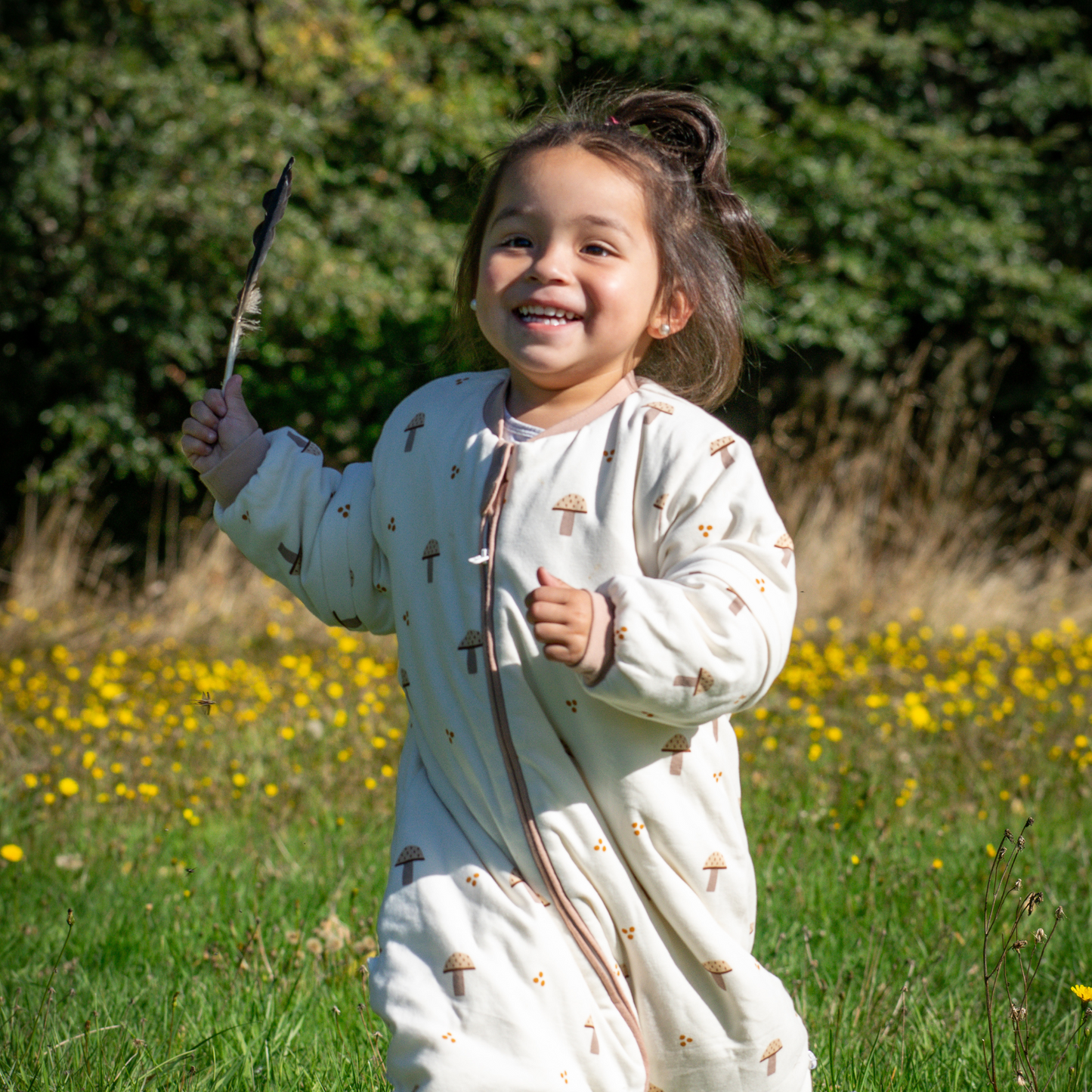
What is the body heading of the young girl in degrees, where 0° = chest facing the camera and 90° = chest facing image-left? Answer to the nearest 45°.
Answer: approximately 45°

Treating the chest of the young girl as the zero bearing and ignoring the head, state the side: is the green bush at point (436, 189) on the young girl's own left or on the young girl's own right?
on the young girl's own right

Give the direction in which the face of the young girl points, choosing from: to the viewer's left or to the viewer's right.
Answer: to the viewer's left
